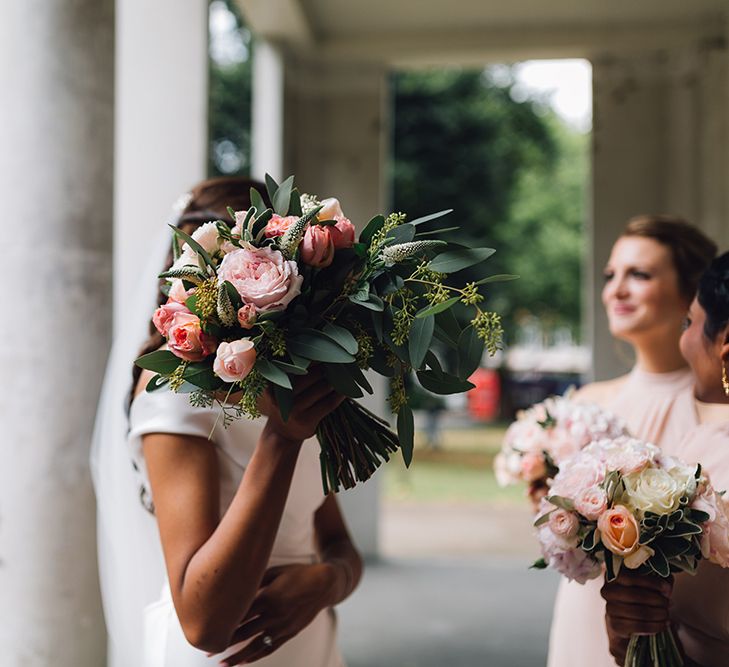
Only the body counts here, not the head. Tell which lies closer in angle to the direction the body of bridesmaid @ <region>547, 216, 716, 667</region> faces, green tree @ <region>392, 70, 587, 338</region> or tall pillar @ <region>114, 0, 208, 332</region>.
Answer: the tall pillar

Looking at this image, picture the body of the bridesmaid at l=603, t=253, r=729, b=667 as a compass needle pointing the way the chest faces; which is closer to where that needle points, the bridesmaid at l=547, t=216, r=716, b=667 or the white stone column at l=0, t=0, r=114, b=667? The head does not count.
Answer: the white stone column

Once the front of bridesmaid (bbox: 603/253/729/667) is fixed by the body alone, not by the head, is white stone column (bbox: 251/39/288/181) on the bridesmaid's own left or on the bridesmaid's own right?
on the bridesmaid's own right

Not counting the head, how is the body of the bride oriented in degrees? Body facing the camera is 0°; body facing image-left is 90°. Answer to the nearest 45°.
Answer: approximately 315°

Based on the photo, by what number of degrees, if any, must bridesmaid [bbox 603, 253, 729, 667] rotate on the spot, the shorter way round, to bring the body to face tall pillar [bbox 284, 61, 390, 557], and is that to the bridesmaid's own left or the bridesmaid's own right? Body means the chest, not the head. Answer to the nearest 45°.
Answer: approximately 45° to the bridesmaid's own right

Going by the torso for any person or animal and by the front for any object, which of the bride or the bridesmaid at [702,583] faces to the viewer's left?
the bridesmaid

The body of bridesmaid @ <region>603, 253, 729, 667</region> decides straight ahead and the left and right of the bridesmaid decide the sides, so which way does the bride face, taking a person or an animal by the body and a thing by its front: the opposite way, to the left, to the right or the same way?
the opposite way

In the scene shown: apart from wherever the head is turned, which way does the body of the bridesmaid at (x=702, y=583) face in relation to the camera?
to the viewer's left

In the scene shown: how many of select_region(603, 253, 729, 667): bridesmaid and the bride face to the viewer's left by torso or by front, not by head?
1

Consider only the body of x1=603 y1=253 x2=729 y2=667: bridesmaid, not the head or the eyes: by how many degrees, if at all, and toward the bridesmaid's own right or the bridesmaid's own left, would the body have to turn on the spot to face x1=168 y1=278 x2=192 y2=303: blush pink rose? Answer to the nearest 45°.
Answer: approximately 45° to the bridesmaid's own left

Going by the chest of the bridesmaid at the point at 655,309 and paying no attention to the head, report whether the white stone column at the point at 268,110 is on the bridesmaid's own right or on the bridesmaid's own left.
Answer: on the bridesmaid's own right

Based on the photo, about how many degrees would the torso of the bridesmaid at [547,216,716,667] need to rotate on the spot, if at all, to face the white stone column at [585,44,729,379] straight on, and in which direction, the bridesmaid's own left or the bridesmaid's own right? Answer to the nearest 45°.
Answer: approximately 135° to the bridesmaid's own right
